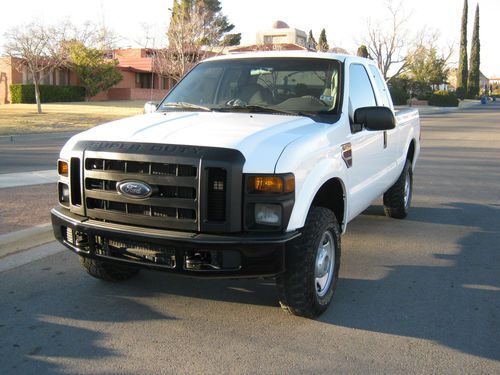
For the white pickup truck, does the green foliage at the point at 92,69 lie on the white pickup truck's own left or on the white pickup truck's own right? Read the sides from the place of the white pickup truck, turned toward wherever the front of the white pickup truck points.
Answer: on the white pickup truck's own right

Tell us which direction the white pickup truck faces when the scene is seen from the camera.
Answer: facing the viewer and to the left of the viewer

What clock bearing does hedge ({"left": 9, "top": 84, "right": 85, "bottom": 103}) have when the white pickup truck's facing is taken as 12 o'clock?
The hedge is roughly at 4 o'clock from the white pickup truck.
